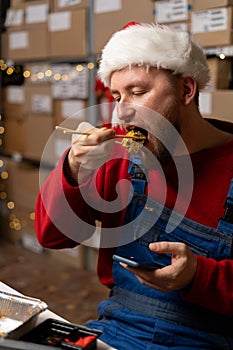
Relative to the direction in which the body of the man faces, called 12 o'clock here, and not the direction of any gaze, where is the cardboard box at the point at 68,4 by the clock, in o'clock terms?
The cardboard box is roughly at 4 o'clock from the man.

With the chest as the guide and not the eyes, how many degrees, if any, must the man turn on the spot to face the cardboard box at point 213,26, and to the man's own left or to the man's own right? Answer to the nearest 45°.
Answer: approximately 135° to the man's own right

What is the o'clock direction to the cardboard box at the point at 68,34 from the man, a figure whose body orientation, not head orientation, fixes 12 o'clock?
The cardboard box is roughly at 4 o'clock from the man.

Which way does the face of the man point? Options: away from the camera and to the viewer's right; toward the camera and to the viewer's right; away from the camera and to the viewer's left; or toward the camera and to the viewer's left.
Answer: toward the camera and to the viewer's left

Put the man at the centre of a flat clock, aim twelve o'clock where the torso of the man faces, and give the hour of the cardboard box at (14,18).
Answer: The cardboard box is roughly at 4 o'clock from the man.

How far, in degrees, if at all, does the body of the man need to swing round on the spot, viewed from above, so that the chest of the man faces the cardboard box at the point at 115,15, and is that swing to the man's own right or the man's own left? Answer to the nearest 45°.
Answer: approximately 135° to the man's own right

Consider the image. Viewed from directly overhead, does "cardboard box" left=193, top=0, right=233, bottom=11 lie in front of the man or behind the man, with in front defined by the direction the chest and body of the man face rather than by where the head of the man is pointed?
behind

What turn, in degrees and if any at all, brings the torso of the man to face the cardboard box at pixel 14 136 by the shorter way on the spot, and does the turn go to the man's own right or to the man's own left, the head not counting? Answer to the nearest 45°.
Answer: approximately 135° to the man's own right

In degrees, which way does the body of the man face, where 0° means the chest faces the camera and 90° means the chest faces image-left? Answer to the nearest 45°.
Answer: approximately 45°
